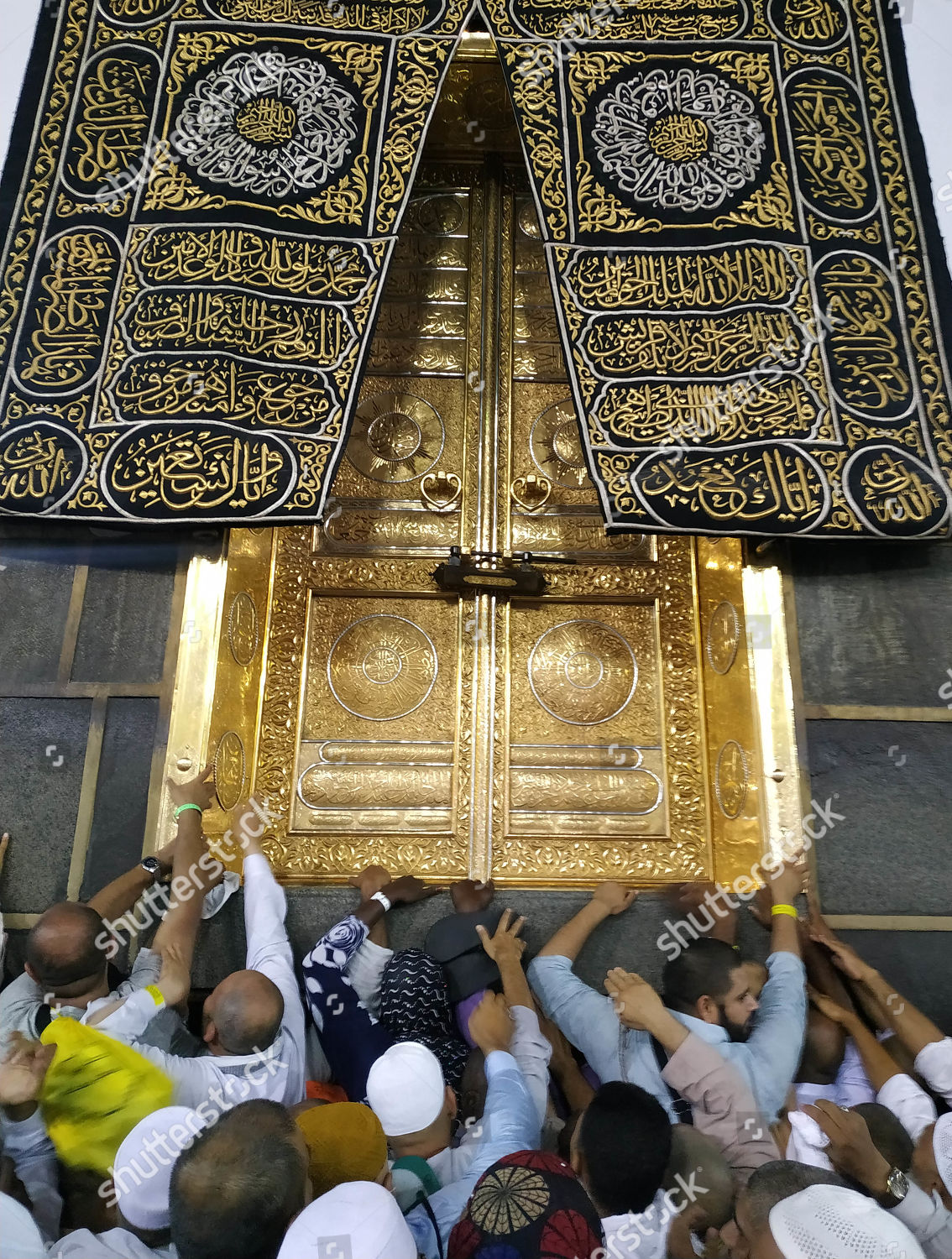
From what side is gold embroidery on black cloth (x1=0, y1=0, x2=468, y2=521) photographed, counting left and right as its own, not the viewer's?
front

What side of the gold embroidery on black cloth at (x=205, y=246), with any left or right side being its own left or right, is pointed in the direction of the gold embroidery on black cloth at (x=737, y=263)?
left

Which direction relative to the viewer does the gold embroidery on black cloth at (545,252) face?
toward the camera

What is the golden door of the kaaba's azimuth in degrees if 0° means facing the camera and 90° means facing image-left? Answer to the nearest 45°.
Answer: approximately 0°

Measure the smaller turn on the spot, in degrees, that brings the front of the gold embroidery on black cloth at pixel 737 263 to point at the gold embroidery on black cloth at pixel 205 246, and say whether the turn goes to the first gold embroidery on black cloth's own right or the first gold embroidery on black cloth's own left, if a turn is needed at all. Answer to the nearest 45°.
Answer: approximately 90° to the first gold embroidery on black cloth's own right
